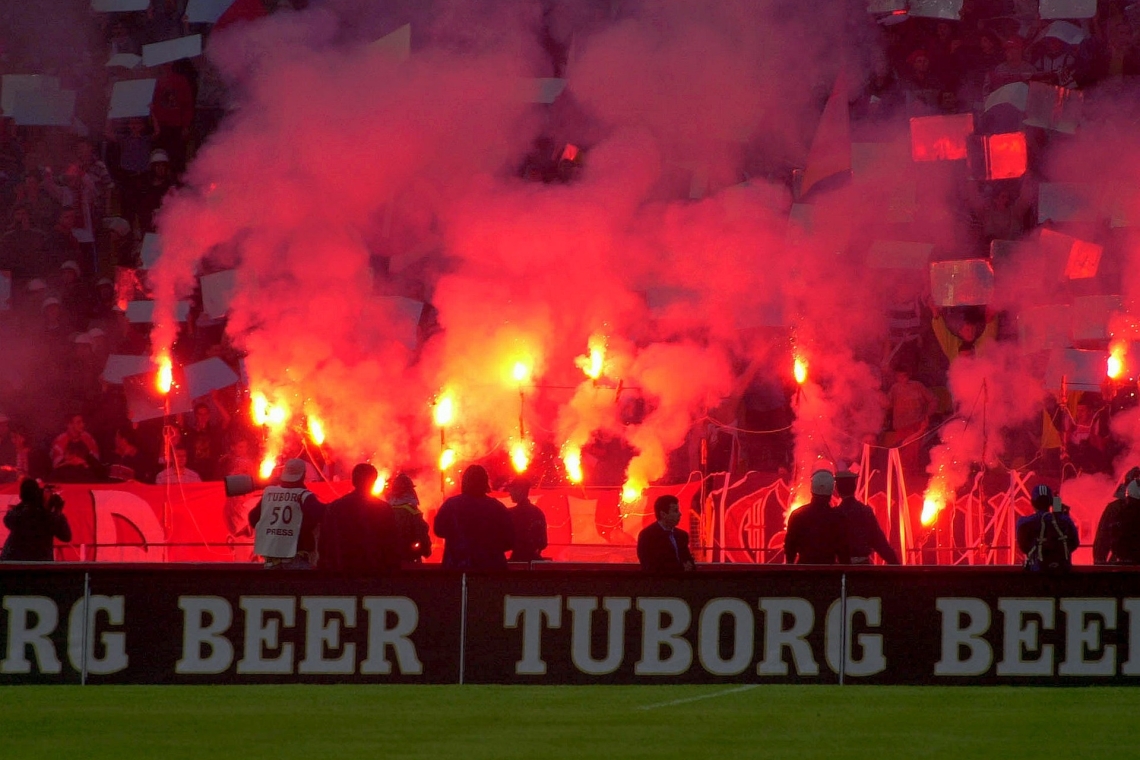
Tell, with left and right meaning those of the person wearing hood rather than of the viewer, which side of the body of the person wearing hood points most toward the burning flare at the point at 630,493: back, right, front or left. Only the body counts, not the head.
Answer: front

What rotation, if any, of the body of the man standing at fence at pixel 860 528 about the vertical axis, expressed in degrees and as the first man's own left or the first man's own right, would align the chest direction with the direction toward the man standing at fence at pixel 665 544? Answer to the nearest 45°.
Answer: approximately 90° to the first man's own left

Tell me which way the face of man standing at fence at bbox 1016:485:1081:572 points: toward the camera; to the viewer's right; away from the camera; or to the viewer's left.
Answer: away from the camera

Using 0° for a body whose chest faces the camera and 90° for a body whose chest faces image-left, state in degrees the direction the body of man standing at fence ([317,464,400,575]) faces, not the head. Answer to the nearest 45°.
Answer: approximately 180°

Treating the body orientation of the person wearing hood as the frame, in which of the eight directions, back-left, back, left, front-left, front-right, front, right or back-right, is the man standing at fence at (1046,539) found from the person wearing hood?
right

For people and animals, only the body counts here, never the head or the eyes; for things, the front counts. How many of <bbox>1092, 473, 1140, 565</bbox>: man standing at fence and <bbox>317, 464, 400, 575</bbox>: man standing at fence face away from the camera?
2

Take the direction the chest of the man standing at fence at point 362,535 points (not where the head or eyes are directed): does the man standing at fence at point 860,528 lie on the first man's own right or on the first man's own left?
on the first man's own right

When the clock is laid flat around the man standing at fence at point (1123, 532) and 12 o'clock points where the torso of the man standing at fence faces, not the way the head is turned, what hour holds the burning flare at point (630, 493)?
The burning flare is roughly at 10 o'clock from the man standing at fence.

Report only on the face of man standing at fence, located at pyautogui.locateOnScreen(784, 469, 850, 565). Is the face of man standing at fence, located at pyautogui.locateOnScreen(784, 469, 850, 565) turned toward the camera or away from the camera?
away from the camera

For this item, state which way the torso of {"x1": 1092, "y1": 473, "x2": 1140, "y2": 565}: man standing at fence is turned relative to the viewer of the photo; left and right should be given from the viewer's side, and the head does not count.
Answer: facing away from the viewer

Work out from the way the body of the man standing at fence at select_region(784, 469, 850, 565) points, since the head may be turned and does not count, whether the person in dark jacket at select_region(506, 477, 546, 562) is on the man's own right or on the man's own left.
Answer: on the man's own left

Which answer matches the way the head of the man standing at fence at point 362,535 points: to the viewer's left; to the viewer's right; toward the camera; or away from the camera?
away from the camera

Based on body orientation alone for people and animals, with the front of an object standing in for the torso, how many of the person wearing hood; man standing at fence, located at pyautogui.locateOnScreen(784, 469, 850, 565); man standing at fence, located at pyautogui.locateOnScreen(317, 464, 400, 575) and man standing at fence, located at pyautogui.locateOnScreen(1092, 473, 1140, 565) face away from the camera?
4

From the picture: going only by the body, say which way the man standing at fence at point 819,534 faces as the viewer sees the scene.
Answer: away from the camera

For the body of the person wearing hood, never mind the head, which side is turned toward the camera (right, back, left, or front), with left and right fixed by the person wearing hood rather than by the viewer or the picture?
back

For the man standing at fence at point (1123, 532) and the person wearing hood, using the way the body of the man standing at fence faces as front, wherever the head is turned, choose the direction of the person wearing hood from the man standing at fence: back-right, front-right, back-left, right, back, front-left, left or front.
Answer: back-left

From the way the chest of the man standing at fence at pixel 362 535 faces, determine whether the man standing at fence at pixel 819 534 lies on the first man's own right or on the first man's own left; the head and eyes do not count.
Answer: on the first man's own right

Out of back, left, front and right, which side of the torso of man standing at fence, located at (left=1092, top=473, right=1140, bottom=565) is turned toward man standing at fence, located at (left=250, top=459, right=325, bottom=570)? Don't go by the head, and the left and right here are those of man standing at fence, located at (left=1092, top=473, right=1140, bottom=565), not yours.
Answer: left
